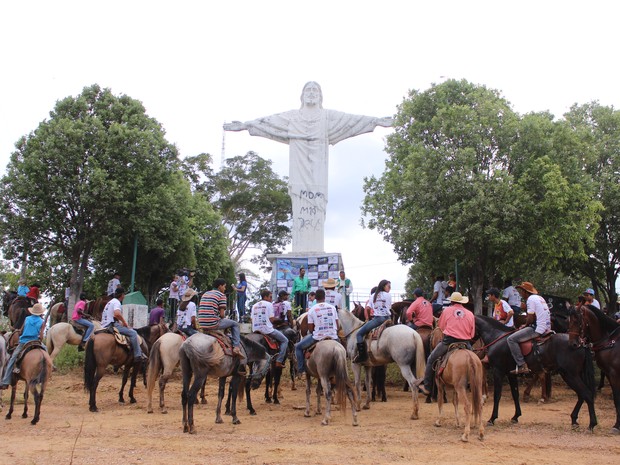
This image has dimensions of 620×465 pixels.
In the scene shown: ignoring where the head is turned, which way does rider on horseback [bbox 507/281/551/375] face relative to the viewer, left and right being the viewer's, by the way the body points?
facing to the left of the viewer

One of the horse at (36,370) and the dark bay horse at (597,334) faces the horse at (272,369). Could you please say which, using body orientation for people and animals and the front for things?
the dark bay horse

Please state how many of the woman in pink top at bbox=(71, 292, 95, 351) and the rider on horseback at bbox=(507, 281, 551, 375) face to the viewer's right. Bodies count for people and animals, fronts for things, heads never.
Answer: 1

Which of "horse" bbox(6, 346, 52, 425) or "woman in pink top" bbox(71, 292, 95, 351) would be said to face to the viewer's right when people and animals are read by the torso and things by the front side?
the woman in pink top

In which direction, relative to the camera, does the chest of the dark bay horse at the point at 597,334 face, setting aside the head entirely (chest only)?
to the viewer's left

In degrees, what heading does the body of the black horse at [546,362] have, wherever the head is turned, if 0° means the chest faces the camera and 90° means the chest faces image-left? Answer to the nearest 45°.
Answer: approximately 90°

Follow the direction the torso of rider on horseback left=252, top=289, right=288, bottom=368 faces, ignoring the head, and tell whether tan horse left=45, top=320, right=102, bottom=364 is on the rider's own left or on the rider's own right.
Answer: on the rider's own left

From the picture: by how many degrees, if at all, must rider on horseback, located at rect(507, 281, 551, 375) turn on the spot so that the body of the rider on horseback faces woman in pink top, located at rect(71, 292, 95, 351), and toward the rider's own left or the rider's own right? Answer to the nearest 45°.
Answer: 0° — they already face them

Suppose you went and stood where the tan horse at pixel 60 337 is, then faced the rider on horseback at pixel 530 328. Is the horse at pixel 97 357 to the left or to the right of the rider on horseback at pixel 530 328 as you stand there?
right

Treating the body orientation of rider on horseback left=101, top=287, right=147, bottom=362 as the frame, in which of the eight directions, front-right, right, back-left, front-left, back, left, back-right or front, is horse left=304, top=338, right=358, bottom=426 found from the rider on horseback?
right

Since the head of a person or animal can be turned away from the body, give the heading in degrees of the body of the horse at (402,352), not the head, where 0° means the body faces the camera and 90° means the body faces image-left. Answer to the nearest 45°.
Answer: approximately 135°

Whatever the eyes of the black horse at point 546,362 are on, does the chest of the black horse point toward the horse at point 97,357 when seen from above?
yes

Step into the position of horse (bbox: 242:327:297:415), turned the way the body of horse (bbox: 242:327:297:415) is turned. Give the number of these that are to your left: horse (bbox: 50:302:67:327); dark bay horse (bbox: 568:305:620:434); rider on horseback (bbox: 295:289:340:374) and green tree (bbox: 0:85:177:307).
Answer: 2

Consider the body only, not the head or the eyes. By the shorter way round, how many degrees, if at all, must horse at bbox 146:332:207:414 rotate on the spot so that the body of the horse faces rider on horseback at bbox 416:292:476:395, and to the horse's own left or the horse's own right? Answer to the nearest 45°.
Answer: approximately 90° to the horse's own right
